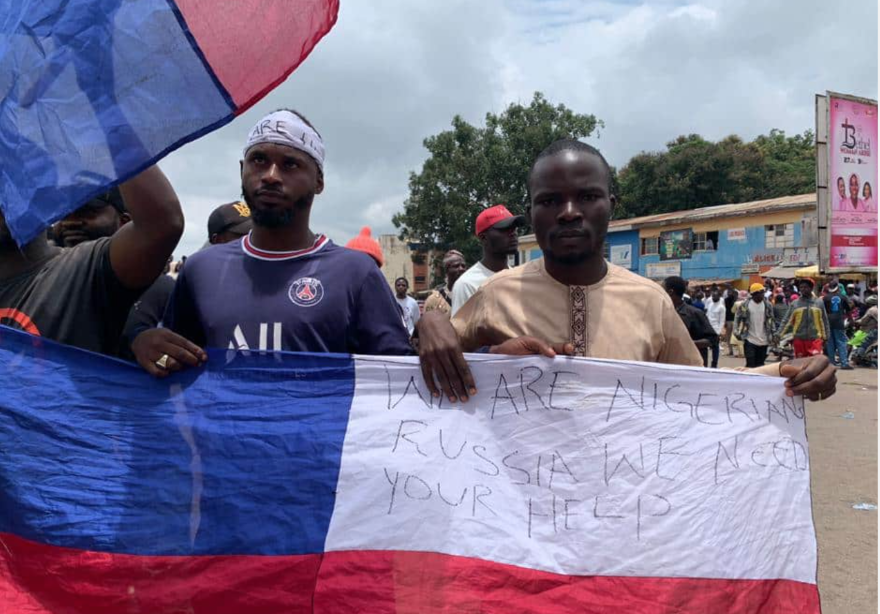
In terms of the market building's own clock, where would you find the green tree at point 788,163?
The green tree is roughly at 5 o'clock from the market building.

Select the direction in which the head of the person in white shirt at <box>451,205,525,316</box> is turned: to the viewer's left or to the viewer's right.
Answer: to the viewer's right

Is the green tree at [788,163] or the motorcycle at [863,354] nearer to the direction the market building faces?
the motorcycle

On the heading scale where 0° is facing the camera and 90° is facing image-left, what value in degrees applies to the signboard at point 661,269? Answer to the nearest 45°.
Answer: approximately 0°

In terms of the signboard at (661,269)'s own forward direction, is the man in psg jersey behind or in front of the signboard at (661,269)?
in front

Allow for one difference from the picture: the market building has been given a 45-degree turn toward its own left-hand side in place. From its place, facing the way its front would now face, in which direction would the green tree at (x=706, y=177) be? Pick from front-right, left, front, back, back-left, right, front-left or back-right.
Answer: back

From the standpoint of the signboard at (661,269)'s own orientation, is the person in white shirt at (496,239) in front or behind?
in front
